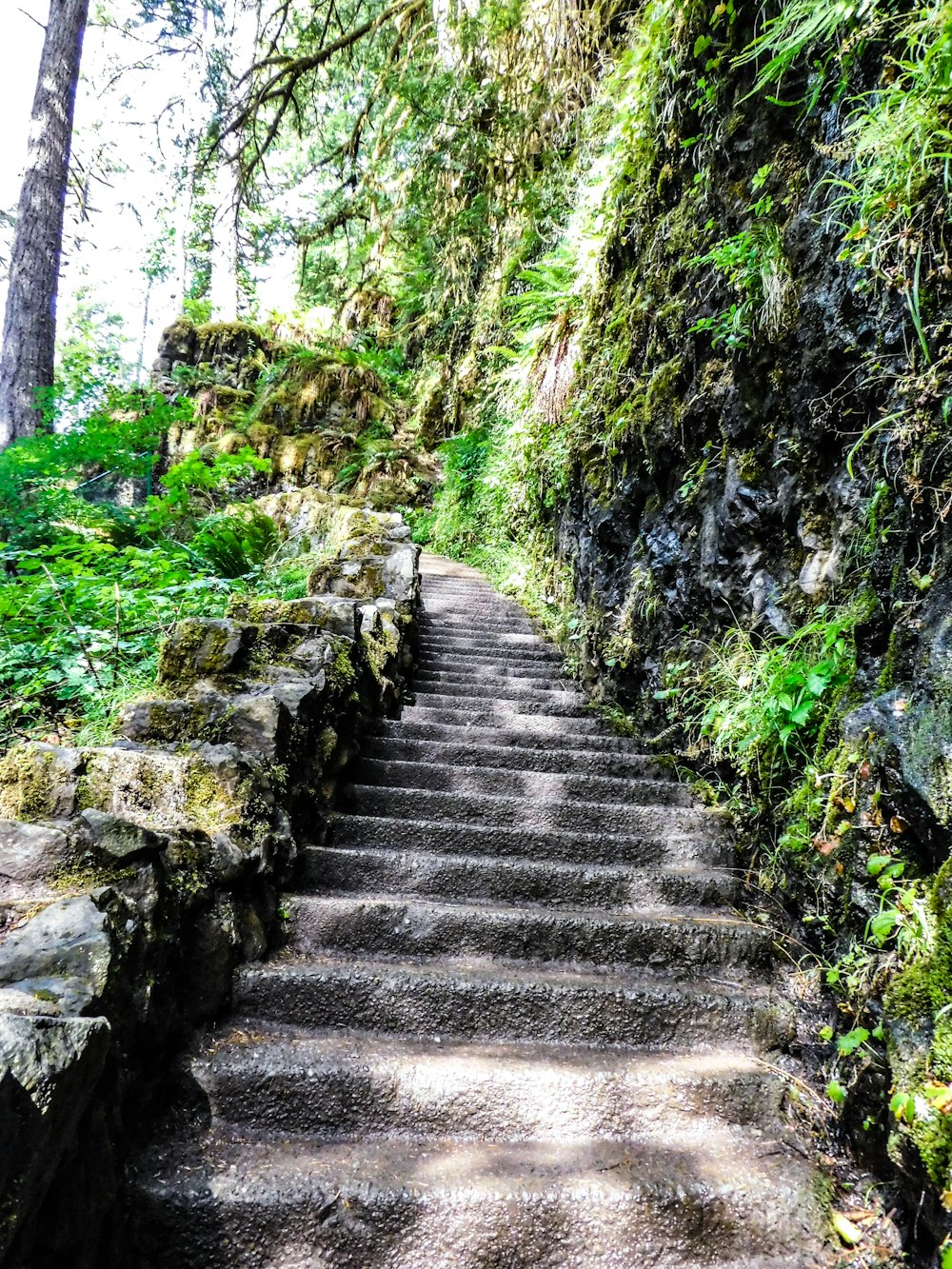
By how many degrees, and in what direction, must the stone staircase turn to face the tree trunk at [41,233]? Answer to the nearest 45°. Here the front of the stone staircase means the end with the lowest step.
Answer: approximately 135° to its right

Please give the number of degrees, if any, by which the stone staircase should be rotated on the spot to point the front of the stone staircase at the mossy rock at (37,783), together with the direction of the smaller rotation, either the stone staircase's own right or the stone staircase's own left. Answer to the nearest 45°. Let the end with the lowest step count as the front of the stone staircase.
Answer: approximately 90° to the stone staircase's own right

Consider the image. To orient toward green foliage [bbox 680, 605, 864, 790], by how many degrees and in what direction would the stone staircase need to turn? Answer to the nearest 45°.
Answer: approximately 135° to its left

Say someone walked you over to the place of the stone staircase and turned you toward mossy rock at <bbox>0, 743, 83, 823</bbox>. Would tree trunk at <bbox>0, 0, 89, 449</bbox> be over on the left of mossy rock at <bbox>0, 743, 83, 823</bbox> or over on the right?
right

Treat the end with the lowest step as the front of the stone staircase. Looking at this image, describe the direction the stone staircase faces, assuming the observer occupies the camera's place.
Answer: facing the viewer

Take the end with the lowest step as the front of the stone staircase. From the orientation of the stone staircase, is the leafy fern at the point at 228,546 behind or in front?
behind

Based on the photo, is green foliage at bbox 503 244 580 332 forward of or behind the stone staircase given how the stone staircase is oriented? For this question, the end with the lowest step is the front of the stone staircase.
behind
